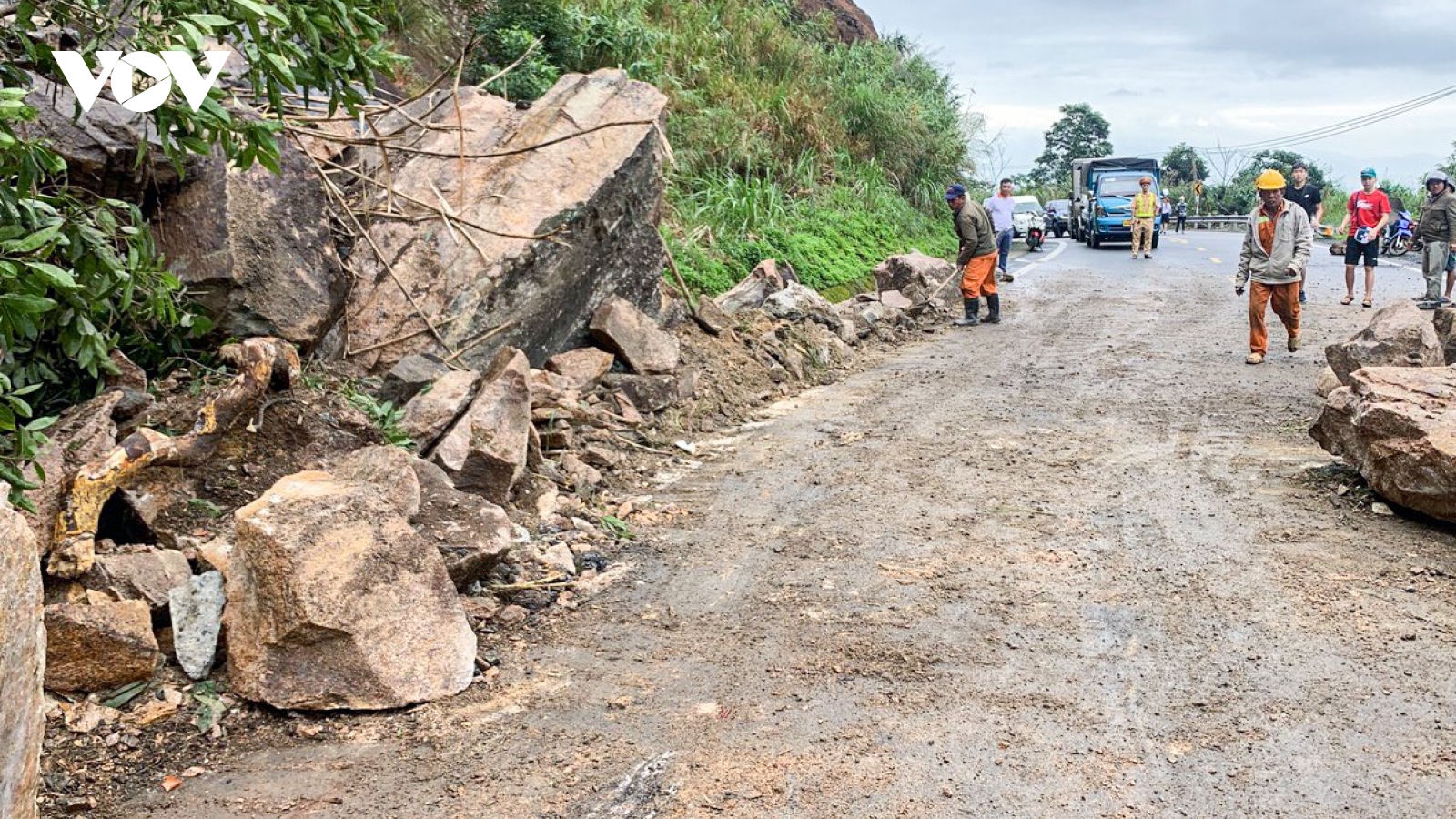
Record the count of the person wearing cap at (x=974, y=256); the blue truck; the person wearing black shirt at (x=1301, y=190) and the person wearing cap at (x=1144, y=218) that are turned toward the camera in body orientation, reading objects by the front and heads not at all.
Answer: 3

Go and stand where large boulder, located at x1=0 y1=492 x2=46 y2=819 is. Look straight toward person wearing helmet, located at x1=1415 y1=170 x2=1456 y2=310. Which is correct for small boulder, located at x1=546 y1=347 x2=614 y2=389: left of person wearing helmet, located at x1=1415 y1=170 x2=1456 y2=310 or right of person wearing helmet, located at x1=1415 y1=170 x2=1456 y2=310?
left

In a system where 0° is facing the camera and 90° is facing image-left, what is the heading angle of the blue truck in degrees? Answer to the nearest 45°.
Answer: approximately 0°

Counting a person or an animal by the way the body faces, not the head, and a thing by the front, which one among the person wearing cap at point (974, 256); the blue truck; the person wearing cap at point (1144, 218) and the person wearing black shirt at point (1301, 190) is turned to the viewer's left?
the person wearing cap at point (974, 256)

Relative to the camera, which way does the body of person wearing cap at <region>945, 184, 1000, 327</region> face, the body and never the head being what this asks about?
to the viewer's left

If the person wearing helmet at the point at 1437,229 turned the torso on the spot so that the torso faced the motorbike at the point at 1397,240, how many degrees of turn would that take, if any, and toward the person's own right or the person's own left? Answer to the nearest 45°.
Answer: approximately 135° to the person's own right

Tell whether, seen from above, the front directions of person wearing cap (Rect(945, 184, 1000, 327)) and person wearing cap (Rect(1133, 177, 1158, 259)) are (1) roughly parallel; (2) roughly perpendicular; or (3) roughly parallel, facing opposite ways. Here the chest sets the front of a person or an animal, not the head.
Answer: roughly perpendicular

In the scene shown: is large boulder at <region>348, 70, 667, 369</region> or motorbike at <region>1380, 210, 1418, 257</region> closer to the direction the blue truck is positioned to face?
the large boulder

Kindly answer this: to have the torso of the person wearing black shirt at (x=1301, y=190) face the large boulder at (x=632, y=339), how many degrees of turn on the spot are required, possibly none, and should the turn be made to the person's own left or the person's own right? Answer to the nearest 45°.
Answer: approximately 45° to the person's own right

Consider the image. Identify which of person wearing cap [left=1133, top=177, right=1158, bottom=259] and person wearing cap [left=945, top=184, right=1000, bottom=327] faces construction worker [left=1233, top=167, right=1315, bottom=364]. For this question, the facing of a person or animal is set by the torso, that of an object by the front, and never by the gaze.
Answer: person wearing cap [left=1133, top=177, right=1158, bottom=259]

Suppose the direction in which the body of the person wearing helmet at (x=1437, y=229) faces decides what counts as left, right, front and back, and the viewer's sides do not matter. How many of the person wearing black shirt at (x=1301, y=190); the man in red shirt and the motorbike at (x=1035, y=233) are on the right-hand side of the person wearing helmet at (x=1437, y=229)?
3
